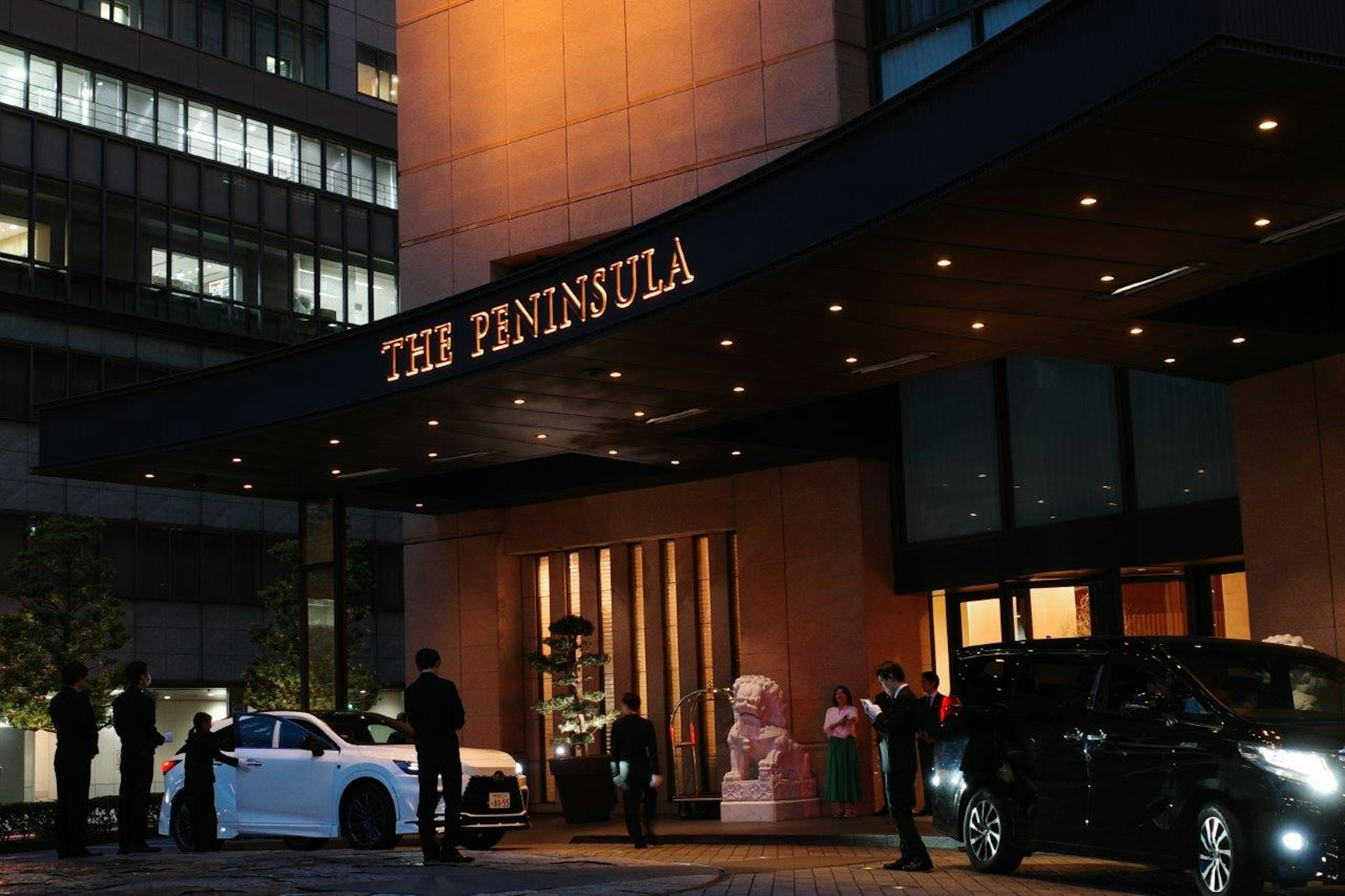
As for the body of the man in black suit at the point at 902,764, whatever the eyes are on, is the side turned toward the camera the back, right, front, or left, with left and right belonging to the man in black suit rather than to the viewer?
left

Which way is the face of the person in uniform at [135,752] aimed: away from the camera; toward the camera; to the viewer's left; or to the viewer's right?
to the viewer's right

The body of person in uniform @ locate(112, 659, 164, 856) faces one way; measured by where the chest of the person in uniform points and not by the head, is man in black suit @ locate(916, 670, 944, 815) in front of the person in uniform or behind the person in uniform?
in front

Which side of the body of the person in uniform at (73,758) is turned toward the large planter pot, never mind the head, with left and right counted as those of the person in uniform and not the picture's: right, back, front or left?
front

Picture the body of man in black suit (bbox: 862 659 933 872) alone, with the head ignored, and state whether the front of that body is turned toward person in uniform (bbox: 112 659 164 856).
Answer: yes

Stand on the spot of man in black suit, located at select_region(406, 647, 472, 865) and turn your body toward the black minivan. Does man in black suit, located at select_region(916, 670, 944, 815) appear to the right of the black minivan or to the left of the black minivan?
left

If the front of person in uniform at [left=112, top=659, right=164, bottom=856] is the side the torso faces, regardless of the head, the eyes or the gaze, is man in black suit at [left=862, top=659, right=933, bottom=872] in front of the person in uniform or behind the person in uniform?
in front

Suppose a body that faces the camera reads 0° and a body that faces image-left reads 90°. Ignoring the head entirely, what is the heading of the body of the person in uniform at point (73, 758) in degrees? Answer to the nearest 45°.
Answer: approximately 225°

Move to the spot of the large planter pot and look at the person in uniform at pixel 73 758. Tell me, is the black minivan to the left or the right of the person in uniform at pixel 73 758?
left

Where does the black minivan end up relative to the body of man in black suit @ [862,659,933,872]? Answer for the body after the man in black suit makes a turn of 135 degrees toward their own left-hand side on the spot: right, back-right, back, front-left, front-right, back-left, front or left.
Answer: front

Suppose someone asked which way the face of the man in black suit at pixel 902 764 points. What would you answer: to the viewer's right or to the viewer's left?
to the viewer's left

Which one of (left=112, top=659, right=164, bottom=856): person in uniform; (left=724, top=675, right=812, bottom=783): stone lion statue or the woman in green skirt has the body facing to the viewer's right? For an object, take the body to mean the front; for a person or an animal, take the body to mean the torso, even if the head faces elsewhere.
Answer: the person in uniform

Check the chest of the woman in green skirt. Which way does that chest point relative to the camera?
toward the camera

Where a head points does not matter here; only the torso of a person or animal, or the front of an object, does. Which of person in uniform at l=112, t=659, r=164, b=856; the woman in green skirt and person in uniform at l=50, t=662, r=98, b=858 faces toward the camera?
the woman in green skirt
